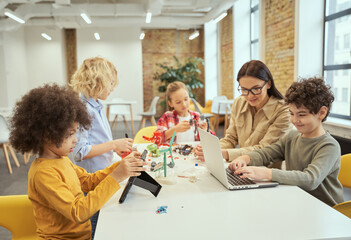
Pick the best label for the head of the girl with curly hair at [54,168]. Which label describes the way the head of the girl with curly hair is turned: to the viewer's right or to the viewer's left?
to the viewer's right

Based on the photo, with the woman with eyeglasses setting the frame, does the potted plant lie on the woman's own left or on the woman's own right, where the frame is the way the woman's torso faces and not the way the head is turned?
on the woman's own right

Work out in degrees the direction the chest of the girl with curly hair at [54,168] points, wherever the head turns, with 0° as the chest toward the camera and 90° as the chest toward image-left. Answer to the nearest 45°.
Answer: approximately 270°

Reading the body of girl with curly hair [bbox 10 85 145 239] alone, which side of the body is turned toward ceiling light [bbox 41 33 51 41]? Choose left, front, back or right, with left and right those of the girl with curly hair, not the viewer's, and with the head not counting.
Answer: left

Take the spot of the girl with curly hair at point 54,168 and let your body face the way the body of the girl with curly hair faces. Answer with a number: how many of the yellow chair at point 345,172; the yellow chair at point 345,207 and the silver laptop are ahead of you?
3

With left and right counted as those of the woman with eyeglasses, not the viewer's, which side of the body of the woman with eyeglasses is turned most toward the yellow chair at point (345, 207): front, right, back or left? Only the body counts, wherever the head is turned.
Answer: left

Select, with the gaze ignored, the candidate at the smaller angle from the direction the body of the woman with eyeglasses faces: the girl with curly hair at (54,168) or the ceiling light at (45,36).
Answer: the girl with curly hair

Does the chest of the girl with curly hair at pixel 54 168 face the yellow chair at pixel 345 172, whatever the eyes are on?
yes

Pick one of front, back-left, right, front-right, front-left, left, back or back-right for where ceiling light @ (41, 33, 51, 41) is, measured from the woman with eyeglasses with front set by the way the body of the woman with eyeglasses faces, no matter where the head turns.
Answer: right

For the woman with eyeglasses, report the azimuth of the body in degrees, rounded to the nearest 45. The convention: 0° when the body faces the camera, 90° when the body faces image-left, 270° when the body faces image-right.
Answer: approximately 45°

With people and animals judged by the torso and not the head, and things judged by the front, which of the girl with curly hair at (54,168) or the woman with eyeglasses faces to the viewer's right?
the girl with curly hair

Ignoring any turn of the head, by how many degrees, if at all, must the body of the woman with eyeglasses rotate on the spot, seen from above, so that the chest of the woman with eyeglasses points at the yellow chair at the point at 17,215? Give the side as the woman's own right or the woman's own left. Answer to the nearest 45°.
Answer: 0° — they already face it

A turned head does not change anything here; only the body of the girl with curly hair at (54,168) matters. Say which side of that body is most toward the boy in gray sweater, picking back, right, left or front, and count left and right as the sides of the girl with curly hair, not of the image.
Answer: front

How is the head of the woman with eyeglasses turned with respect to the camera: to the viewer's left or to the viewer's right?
to the viewer's left
